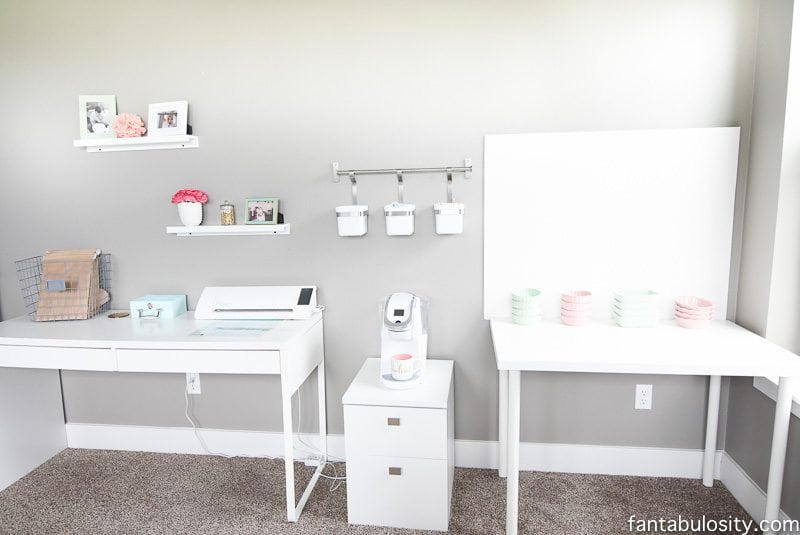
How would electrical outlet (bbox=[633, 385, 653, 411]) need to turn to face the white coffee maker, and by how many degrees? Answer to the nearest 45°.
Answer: approximately 45° to its right

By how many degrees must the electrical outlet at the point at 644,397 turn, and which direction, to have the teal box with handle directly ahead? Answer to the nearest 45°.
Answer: approximately 45° to its right

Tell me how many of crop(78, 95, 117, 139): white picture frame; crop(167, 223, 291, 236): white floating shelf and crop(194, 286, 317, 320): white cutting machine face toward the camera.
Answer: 3

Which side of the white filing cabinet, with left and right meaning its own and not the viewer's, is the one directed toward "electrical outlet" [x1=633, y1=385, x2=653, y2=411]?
left

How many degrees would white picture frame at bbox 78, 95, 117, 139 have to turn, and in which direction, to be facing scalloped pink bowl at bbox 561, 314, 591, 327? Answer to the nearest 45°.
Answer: approximately 45° to its left

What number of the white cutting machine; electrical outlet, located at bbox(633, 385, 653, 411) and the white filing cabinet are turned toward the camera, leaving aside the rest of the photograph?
3

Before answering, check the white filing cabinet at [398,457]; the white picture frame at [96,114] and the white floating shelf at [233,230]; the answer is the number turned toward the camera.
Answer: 3

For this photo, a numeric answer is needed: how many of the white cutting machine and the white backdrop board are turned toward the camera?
2
